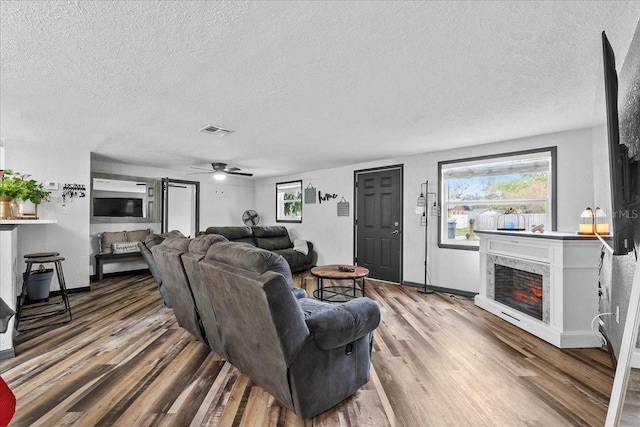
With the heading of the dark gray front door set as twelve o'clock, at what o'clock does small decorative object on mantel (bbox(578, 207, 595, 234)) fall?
The small decorative object on mantel is roughly at 9 o'clock from the dark gray front door.

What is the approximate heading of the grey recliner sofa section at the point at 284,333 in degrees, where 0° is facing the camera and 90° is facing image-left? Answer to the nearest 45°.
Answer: approximately 225°

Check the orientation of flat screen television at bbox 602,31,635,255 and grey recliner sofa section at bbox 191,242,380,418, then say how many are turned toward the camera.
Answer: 0

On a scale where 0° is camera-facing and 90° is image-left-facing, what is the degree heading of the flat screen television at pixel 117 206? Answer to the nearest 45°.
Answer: approximately 0°

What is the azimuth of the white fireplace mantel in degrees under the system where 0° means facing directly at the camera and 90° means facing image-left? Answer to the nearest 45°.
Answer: approximately 45°

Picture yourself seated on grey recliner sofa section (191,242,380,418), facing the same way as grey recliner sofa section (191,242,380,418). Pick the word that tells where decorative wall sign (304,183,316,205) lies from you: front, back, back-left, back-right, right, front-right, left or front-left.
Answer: front-left

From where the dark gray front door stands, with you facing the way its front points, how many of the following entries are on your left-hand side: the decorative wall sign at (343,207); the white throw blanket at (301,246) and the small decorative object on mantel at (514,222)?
1

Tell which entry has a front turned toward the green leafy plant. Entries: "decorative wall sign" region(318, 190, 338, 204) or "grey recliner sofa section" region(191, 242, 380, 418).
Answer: the decorative wall sign

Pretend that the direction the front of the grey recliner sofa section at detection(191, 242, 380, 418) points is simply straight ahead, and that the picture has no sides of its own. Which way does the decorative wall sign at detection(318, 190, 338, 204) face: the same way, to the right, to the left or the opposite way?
the opposite way

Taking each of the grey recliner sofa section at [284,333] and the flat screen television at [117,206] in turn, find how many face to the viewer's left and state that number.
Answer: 0

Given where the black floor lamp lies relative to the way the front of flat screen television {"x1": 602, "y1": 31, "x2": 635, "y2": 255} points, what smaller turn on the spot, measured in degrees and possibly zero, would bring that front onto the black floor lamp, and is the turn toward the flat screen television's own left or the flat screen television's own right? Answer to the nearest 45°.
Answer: approximately 45° to the flat screen television's own right

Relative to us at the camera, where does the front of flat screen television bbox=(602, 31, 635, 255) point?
facing to the left of the viewer

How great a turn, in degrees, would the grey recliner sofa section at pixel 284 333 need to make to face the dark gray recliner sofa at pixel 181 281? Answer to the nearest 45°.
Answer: approximately 90° to its left

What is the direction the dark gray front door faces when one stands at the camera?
facing the viewer and to the left of the viewer
